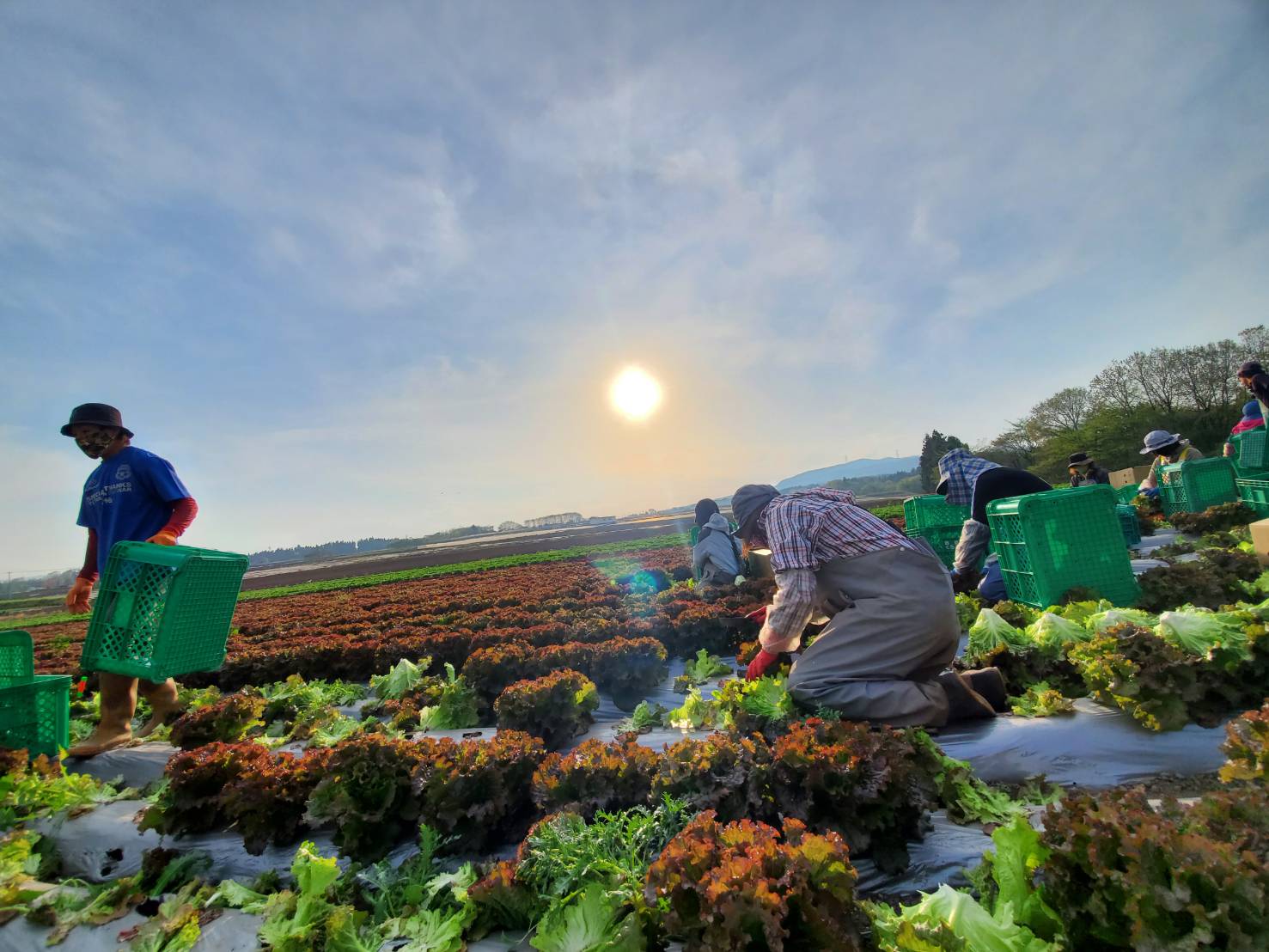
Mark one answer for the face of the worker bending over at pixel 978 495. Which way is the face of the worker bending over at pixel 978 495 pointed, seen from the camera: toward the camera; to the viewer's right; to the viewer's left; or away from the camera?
to the viewer's left

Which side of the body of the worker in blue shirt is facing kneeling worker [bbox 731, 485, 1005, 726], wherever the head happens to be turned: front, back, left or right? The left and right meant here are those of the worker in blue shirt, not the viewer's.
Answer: left

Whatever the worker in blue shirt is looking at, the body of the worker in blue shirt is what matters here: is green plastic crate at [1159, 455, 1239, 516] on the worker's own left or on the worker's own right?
on the worker's own left

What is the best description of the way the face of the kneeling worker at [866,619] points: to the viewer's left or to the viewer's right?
to the viewer's left

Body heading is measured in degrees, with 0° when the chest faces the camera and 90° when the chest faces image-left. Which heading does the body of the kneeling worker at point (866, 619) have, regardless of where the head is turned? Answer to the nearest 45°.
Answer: approximately 90°

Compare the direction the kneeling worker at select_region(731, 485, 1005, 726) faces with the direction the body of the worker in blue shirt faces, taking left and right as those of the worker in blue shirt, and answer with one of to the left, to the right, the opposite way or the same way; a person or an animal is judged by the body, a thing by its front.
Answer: to the right

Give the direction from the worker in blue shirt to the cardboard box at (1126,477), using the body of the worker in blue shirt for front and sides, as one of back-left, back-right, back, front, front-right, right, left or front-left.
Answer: back-left

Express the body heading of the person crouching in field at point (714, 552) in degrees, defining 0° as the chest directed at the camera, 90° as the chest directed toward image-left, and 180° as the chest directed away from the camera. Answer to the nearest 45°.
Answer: approximately 135°

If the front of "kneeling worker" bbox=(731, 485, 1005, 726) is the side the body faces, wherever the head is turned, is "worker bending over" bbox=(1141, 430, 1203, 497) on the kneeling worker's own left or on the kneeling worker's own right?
on the kneeling worker's own right

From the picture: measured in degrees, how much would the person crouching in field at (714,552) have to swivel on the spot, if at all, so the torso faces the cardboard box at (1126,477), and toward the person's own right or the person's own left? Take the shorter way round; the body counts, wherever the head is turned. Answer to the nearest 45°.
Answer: approximately 90° to the person's own right

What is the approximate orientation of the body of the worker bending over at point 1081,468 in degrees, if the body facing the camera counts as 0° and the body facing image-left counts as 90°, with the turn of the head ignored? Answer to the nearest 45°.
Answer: approximately 90°

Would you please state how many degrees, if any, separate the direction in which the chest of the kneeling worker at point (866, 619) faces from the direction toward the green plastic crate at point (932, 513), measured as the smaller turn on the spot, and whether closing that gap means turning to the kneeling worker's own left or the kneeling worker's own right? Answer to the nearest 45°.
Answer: approximately 90° to the kneeling worker's own right
